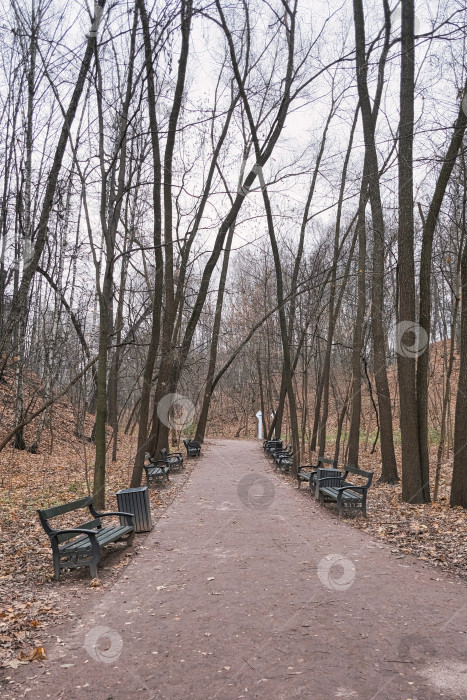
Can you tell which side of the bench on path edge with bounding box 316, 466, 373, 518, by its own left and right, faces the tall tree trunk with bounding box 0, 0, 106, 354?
front

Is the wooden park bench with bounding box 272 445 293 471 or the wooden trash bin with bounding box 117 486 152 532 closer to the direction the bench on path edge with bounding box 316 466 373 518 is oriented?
the wooden trash bin

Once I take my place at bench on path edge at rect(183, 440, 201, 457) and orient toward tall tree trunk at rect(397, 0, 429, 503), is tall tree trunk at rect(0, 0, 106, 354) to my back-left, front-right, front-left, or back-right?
front-right

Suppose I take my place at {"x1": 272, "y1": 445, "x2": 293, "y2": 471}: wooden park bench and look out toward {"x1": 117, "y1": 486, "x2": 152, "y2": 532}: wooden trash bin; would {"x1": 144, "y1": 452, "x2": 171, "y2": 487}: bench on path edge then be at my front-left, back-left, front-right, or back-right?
front-right

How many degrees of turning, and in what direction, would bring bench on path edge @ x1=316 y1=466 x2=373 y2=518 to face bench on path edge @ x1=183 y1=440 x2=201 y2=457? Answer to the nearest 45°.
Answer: approximately 90° to its right

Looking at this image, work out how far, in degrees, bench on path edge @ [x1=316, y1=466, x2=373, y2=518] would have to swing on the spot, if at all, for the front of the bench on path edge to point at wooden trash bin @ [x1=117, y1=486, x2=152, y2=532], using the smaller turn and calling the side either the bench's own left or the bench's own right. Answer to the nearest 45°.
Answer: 0° — it already faces it

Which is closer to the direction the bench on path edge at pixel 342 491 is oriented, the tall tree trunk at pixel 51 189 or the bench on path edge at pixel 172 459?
the tall tree trunk

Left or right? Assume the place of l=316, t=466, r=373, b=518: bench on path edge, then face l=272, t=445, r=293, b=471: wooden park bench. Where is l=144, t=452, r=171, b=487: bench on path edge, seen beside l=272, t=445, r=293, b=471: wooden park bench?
left

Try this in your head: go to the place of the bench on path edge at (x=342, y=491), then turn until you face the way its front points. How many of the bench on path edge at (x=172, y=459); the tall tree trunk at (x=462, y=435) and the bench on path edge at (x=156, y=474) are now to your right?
2

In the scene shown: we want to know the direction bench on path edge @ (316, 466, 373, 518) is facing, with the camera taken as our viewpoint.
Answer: facing the viewer and to the left of the viewer

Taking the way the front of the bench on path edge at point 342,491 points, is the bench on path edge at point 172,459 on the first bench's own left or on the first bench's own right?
on the first bench's own right
